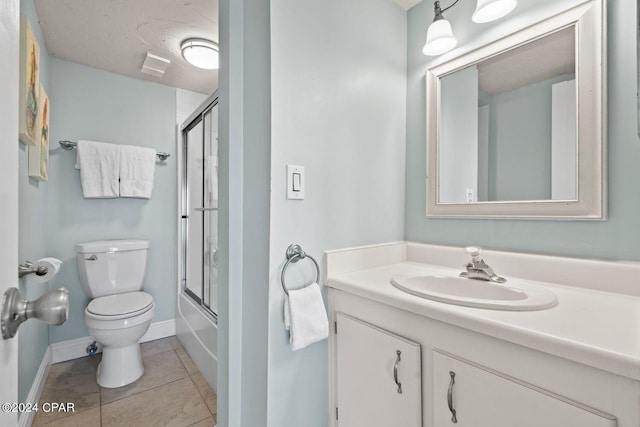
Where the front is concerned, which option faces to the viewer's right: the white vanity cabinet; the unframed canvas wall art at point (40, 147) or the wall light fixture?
the unframed canvas wall art

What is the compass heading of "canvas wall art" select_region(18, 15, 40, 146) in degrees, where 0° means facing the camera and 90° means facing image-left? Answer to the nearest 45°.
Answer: approximately 270°

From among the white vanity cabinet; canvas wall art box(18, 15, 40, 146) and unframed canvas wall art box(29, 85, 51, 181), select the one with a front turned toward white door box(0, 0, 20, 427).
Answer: the white vanity cabinet

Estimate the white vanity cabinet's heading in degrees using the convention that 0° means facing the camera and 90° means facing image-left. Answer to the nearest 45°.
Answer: approximately 45°

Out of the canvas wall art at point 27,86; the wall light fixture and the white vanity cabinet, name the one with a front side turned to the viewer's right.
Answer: the canvas wall art

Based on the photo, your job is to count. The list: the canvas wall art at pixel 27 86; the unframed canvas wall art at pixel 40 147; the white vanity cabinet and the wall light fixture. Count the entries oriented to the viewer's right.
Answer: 2

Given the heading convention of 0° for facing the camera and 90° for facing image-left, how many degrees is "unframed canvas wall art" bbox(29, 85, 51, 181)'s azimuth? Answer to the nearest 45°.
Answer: approximately 270°

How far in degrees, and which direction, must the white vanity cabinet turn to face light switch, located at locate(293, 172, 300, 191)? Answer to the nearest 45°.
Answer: approximately 45° to its right

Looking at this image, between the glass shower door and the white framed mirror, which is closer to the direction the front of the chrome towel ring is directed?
the white framed mirror

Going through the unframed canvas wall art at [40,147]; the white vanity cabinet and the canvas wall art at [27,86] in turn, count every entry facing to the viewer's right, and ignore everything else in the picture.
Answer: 2
